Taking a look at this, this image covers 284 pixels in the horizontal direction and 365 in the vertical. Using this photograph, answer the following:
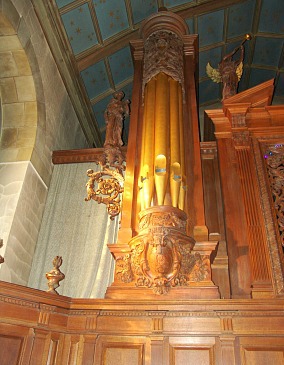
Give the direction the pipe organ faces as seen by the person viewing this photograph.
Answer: facing the viewer
